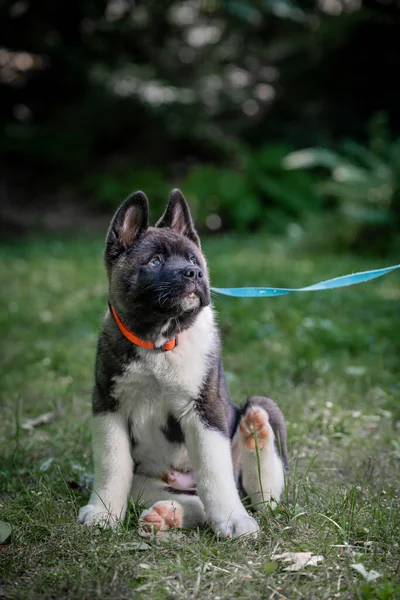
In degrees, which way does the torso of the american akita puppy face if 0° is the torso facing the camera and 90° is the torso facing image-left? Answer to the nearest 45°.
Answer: approximately 0°

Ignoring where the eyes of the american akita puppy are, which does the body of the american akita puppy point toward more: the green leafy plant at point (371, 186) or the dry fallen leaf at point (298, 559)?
the dry fallen leaf

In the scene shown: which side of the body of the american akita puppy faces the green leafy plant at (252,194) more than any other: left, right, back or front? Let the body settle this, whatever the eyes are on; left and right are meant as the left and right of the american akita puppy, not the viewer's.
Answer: back

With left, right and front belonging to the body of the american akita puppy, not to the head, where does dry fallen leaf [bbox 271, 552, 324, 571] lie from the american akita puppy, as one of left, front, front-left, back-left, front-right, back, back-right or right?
front-left

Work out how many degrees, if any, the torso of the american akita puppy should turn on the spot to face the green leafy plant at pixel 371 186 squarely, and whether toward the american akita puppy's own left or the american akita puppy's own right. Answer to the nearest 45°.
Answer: approximately 180°

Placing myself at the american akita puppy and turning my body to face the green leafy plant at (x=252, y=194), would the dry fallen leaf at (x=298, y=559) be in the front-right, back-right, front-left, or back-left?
back-right
